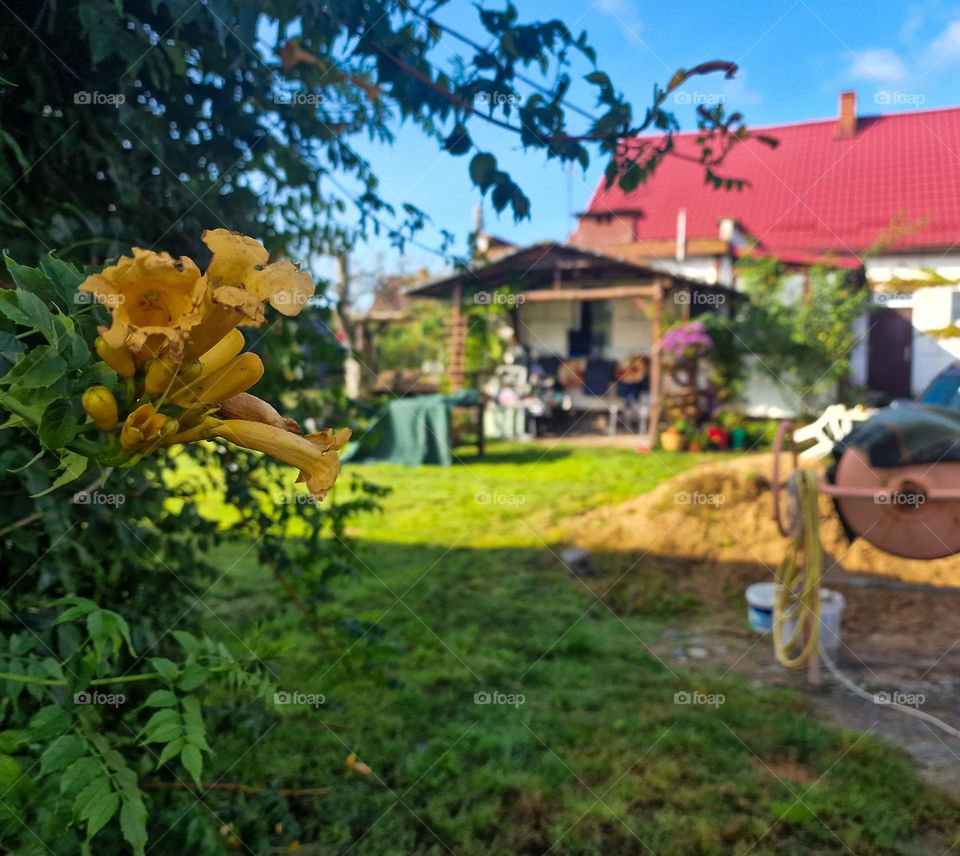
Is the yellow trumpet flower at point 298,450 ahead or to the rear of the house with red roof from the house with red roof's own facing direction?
ahead

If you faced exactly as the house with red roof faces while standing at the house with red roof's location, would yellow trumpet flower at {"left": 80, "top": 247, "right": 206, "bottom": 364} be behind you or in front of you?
in front

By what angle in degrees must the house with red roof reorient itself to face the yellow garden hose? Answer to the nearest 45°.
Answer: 0° — it already faces it

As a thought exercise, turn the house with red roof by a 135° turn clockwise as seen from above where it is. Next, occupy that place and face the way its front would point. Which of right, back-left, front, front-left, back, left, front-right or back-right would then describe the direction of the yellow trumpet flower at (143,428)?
back-left

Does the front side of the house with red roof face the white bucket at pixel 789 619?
yes

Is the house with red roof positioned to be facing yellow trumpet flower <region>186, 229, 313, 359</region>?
yes

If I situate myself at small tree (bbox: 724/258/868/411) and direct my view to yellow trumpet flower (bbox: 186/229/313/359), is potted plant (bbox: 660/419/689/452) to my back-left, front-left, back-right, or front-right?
front-right

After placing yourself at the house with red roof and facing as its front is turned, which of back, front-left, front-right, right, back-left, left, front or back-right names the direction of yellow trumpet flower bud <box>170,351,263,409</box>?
front

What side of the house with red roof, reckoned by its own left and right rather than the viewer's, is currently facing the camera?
front
